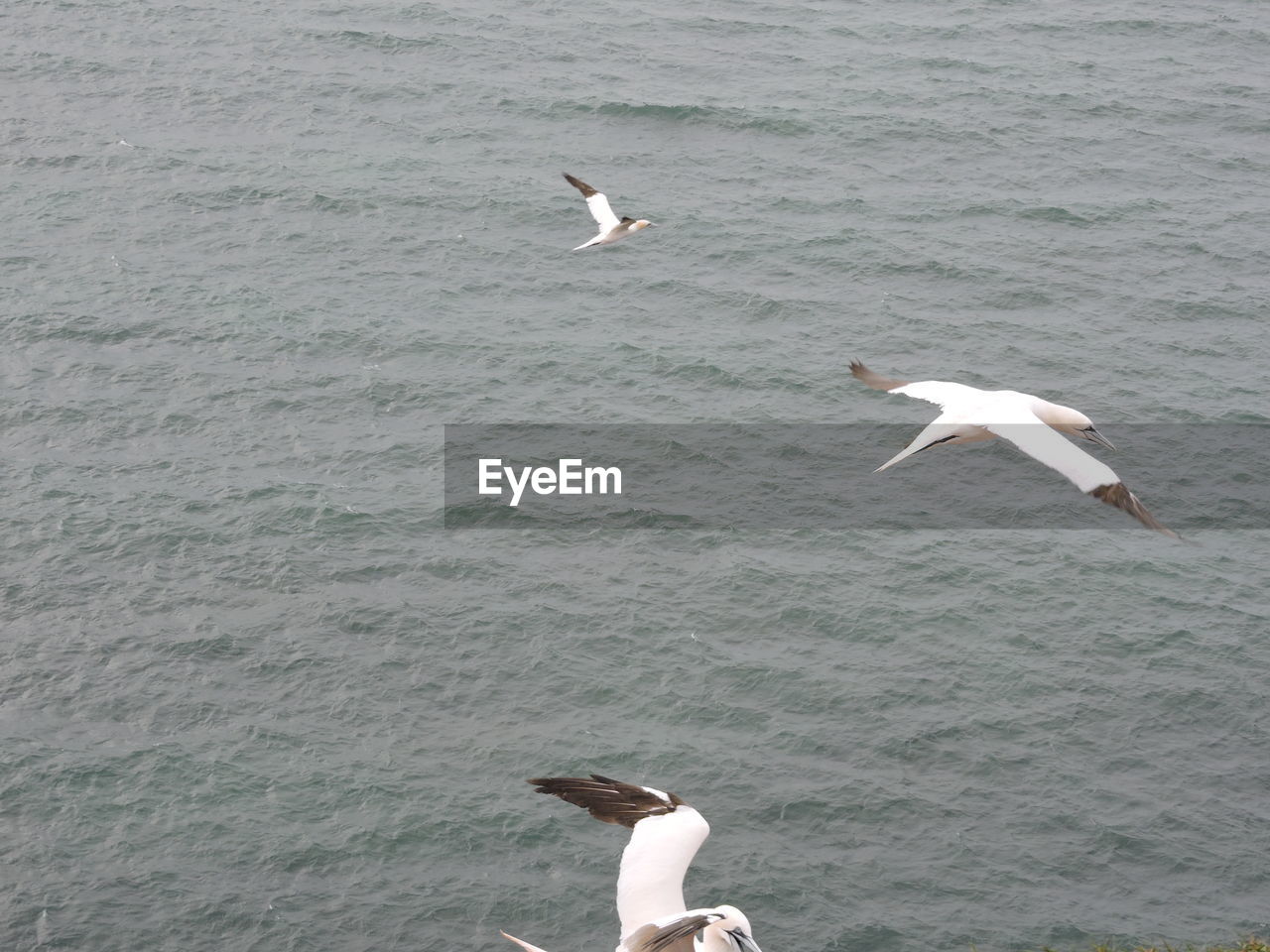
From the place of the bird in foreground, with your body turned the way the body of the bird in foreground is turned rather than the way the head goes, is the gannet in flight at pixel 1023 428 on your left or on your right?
on your left

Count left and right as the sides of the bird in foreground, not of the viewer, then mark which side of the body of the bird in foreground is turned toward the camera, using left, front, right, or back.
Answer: right
